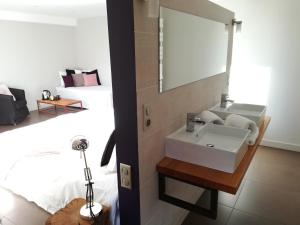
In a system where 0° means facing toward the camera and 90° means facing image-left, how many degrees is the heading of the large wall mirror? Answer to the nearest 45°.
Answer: approximately 315°

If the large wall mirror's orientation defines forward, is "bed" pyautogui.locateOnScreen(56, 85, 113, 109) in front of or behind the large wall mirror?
behind

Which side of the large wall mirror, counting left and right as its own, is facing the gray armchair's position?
back

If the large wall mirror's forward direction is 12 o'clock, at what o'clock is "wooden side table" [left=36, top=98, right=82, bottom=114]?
The wooden side table is roughly at 6 o'clock from the large wall mirror.

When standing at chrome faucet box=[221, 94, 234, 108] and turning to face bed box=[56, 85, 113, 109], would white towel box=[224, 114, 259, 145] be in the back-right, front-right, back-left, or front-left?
back-left

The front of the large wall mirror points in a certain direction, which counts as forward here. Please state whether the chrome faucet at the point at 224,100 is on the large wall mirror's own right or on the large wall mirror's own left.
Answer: on the large wall mirror's own left

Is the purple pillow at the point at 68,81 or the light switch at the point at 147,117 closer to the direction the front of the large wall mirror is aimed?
the light switch
